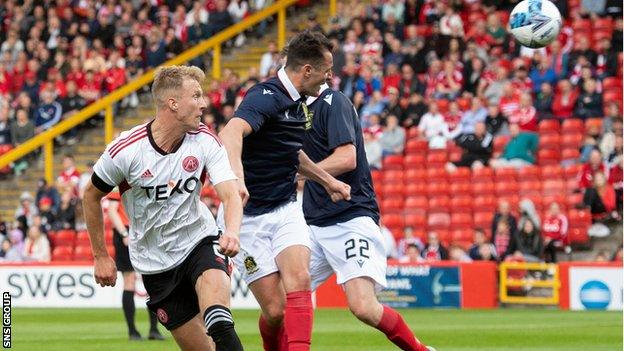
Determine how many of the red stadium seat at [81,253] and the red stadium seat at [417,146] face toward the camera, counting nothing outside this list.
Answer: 2

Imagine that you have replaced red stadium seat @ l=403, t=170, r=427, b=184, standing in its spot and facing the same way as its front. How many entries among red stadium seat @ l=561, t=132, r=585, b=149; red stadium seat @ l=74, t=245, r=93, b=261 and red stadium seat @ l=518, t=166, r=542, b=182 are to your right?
1

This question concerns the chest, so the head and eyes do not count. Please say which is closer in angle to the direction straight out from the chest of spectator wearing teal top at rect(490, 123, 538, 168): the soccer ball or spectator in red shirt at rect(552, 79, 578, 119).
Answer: the soccer ball

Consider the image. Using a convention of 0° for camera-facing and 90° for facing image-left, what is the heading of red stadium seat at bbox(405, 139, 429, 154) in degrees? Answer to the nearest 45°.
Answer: approximately 0°

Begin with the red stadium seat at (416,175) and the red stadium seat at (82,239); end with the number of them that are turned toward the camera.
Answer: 2

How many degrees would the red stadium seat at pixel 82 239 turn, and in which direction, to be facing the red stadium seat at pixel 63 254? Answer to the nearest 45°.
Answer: approximately 90° to its right

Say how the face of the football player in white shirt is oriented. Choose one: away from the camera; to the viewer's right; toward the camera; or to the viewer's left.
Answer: to the viewer's right

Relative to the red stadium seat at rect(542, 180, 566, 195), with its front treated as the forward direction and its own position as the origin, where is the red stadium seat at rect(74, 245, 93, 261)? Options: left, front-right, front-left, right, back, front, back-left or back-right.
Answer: right

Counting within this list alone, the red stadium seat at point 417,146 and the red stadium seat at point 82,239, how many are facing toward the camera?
2

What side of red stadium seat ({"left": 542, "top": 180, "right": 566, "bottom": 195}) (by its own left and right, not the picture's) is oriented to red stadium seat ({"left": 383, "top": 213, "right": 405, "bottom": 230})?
right

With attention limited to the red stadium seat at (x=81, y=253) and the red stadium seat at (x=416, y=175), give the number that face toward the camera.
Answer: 2
